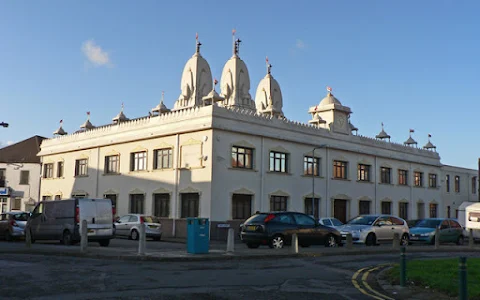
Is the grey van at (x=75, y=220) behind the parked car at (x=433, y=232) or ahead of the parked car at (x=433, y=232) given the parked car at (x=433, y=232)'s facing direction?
ahead

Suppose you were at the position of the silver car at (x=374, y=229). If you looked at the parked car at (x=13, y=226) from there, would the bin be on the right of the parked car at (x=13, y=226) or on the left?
left

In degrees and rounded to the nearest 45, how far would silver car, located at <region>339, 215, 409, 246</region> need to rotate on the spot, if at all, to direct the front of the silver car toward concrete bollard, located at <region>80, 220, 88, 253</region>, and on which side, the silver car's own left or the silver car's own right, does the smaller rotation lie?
0° — it already faces it

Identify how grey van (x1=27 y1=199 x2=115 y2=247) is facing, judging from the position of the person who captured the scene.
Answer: facing away from the viewer and to the left of the viewer

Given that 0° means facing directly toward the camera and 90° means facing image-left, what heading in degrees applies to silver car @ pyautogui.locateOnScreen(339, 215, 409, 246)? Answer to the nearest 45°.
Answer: approximately 45°

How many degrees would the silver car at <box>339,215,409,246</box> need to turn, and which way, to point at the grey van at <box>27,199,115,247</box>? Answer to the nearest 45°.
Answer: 0° — it already faces it

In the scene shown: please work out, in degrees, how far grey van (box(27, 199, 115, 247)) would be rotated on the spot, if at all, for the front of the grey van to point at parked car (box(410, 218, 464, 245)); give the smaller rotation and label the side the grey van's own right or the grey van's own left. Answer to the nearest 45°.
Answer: approximately 135° to the grey van's own right

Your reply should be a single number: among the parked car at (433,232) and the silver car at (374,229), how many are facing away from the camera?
0

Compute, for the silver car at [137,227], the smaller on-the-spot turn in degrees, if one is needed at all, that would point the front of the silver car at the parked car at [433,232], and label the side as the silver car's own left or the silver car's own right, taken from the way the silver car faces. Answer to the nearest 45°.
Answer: approximately 135° to the silver car's own right

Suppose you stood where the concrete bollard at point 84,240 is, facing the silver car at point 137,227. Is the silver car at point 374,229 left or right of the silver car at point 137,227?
right

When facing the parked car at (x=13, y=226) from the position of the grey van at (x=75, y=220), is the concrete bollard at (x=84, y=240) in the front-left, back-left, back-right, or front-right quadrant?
back-left

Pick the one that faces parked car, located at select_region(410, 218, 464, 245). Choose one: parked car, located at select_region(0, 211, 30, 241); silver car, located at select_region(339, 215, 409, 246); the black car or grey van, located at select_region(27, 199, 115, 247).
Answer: the black car

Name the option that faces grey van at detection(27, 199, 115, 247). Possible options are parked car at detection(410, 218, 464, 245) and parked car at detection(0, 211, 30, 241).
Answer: parked car at detection(410, 218, 464, 245)
